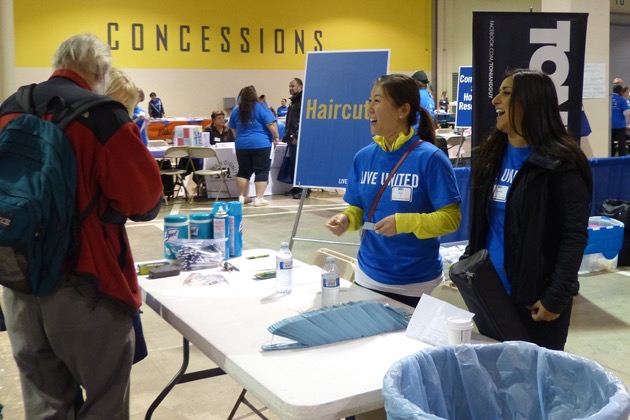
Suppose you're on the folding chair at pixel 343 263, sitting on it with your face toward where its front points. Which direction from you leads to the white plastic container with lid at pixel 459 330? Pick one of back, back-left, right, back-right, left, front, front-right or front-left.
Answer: front-left

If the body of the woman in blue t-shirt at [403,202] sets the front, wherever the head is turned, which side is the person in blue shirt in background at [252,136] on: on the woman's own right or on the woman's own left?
on the woman's own right

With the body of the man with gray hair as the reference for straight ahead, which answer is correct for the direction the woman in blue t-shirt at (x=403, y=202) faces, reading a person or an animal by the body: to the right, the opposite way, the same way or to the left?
the opposite way

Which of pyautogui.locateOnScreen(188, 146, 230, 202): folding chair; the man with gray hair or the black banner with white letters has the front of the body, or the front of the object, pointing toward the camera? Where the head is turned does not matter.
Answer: the black banner with white letters

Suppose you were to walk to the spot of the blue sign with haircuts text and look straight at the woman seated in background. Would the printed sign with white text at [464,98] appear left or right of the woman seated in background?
right

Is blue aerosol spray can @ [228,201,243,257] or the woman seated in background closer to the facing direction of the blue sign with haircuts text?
the blue aerosol spray can

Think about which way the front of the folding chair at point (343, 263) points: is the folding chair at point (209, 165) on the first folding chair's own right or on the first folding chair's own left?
on the first folding chair's own right

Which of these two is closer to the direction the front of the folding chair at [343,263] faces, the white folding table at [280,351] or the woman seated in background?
the white folding table

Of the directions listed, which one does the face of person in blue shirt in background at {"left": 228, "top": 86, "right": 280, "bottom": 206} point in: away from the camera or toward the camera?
away from the camera

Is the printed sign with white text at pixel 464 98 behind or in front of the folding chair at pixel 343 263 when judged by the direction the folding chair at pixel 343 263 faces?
behind

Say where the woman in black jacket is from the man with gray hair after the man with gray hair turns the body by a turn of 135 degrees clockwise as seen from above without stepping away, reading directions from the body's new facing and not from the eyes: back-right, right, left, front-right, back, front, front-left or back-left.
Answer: left

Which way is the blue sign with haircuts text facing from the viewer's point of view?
toward the camera

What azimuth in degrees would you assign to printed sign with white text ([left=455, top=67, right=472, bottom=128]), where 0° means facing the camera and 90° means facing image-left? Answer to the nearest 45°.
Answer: approximately 0°

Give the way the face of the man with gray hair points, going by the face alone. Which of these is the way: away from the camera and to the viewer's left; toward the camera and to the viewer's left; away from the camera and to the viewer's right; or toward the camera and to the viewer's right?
away from the camera and to the viewer's right

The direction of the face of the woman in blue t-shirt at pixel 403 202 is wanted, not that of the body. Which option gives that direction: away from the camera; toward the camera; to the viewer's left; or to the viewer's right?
to the viewer's left
